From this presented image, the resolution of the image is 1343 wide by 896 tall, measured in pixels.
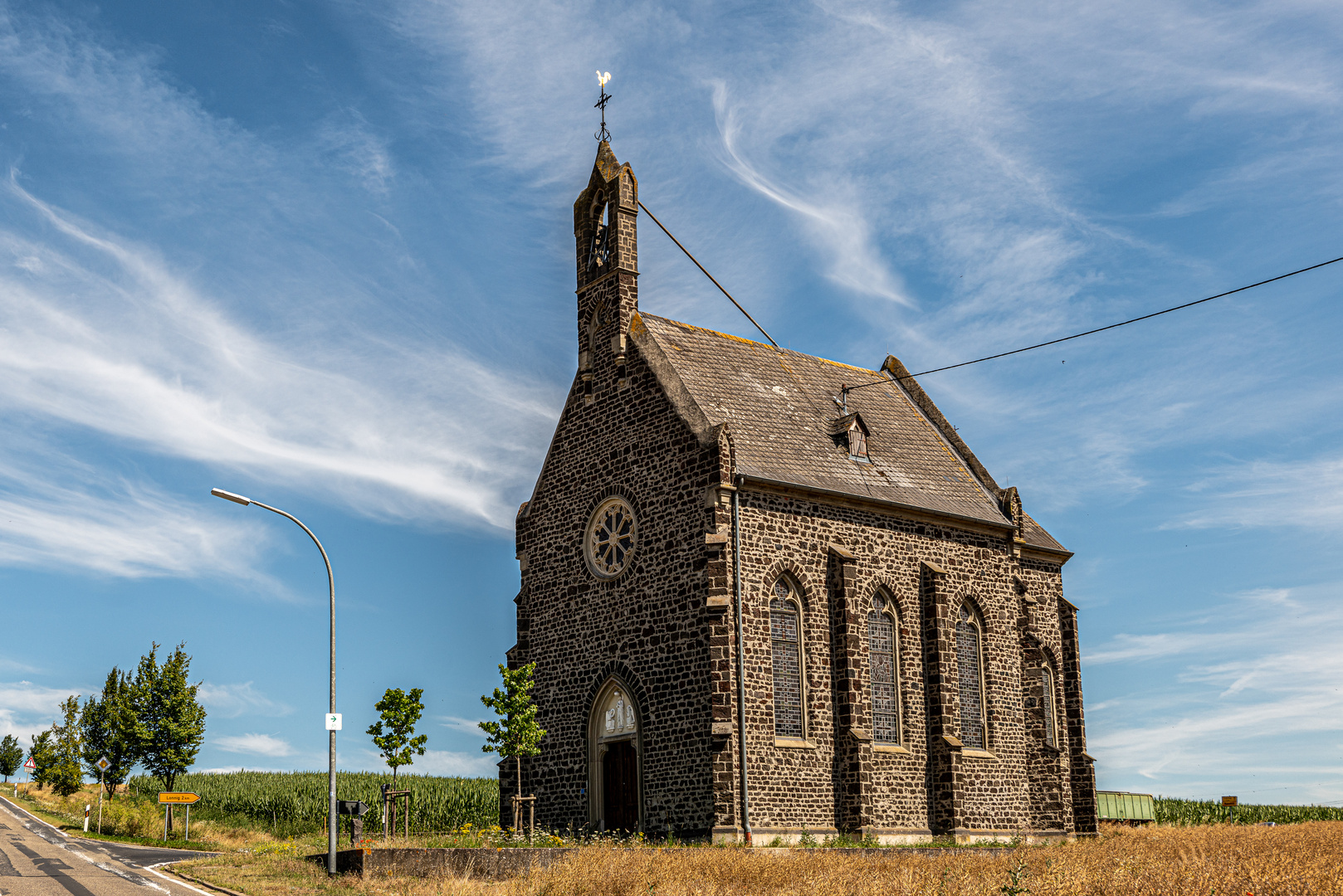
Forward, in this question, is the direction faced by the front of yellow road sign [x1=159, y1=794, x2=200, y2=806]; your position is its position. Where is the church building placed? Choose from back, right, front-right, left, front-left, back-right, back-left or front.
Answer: front-left

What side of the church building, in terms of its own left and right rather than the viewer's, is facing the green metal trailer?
back

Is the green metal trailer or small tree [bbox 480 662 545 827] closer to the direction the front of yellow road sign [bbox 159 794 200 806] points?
the small tree

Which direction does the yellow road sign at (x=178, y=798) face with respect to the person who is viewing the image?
facing the viewer

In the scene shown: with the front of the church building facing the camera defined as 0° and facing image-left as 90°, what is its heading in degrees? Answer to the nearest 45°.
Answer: approximately 45°

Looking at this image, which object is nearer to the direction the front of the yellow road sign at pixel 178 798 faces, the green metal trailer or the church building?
the church building

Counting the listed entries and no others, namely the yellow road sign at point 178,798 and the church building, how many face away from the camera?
0

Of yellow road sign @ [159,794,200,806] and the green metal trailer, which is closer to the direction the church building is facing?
the yellow road sign

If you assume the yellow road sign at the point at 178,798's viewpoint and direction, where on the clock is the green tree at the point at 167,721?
The green tree is roughly at 6 o'clock from the yellow road sign.

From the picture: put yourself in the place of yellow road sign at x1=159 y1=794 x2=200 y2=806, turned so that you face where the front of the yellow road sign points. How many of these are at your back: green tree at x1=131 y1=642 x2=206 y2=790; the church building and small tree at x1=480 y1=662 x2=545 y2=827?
1
